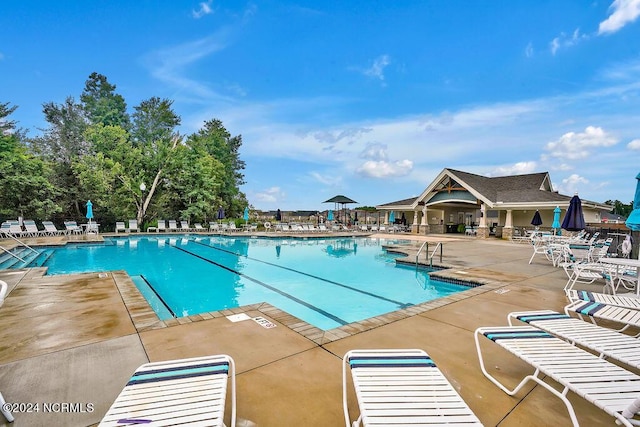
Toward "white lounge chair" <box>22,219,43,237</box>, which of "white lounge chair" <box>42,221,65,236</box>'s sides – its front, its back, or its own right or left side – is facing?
right

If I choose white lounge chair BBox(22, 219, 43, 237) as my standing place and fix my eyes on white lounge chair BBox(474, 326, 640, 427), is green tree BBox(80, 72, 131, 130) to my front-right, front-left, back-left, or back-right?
back-left

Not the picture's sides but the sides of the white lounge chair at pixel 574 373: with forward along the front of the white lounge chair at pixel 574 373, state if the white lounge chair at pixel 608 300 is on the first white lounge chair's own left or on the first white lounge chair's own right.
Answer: on the first white lounge chair's own right

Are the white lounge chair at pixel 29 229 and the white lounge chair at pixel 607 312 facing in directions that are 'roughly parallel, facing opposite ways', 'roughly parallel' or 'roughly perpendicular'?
roughly perpendicular

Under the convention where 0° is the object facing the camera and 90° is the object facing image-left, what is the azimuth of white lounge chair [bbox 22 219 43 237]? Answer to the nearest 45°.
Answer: approximately 315°

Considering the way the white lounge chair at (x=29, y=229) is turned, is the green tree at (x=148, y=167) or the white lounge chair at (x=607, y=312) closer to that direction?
the white lounge chair
